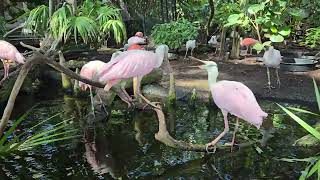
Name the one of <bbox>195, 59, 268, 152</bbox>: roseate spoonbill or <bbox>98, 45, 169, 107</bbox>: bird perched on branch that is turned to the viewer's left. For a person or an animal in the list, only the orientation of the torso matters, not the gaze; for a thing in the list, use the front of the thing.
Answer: the roseate spoonbill

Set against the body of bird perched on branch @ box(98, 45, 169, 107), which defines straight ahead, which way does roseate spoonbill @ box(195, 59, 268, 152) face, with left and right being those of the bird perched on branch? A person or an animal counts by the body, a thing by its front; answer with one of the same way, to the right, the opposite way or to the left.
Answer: the opposite way

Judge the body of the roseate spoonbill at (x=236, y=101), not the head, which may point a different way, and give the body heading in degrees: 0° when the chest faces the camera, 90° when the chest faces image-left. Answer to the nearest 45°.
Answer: approximately 90°

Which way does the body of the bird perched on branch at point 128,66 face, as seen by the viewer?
to the viewer's right

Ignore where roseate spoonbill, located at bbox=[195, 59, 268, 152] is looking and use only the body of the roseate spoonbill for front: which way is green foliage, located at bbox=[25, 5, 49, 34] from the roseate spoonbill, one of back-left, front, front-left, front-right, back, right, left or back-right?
front-right

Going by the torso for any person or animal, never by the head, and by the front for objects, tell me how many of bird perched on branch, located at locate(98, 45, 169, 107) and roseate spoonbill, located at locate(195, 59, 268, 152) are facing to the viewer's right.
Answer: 1

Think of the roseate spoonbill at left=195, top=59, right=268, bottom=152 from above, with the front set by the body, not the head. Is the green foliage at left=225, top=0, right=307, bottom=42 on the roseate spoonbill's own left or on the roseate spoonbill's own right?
on the roseate spoonbill's own right

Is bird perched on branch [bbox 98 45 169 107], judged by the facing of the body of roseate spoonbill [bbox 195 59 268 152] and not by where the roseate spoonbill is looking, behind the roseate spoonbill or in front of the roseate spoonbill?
in front
